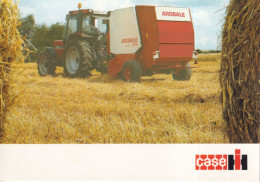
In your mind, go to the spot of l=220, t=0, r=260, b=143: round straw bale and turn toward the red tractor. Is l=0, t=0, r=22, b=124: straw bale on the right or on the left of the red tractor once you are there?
left

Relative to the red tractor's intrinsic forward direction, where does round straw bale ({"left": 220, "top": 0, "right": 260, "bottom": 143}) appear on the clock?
The round straw bale is roughly at 7 o'clock from the red tractor.

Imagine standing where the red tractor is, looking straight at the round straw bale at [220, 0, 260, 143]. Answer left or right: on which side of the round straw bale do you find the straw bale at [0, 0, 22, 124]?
right

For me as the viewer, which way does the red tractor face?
facing away from the viewer and to the left of the viewer

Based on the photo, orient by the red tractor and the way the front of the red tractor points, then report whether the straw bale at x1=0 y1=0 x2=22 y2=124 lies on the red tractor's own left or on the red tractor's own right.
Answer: on the red tractor's own left
